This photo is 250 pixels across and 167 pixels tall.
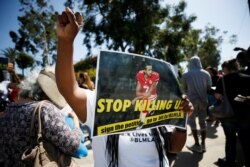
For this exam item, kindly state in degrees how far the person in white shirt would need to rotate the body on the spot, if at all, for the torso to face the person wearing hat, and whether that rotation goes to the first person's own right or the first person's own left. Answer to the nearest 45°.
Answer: approximately 135° to the first person's own right

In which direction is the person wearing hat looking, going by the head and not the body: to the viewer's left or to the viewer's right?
to the viewer's right

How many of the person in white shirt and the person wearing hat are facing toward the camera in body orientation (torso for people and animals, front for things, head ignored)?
1

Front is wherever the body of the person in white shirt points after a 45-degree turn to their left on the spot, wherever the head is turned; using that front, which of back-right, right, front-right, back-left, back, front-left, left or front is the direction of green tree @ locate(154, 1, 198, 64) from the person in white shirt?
back-left

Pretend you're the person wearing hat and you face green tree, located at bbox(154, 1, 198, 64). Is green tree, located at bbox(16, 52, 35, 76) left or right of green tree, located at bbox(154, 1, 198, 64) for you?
left

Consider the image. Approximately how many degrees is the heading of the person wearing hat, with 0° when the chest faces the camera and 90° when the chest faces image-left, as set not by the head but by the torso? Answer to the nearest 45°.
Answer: approximately 225°

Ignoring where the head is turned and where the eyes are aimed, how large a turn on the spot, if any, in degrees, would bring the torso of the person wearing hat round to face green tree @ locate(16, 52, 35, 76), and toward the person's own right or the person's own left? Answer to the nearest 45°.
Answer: approximately 45° to the person's own left

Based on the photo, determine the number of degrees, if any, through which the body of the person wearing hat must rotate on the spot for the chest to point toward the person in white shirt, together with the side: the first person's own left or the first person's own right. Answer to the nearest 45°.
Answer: approximately 90° to the first person's own right

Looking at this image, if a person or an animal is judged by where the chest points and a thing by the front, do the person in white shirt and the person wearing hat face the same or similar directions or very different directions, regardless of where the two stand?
very different directions

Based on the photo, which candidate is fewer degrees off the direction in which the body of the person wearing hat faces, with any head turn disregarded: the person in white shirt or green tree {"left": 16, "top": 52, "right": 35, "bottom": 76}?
the green tree

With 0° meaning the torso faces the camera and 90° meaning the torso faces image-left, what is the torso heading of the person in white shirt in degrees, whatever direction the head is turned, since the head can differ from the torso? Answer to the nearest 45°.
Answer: approximately 0°
